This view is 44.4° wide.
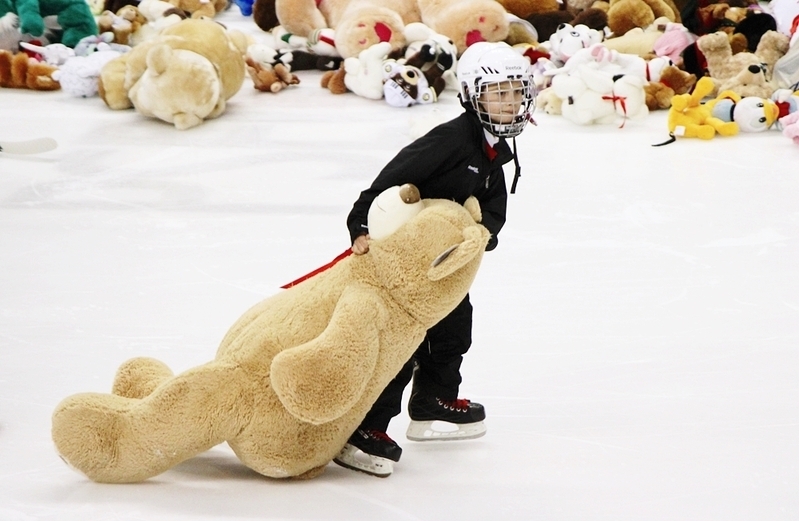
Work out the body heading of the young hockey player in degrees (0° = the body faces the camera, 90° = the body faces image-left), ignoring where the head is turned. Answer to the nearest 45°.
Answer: approximately 315°

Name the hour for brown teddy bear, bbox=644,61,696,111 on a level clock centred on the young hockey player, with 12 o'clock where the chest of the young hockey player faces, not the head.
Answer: The brown teddy bear is roughly at 8 o'clock from the young hockey player.

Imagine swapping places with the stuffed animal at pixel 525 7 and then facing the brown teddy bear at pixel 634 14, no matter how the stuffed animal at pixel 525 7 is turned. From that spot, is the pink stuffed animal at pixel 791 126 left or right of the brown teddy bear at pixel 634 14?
right

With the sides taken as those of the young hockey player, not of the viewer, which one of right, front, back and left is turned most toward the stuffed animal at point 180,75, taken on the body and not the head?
back

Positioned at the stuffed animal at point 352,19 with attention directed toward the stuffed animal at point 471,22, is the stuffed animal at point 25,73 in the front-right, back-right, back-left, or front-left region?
back-right

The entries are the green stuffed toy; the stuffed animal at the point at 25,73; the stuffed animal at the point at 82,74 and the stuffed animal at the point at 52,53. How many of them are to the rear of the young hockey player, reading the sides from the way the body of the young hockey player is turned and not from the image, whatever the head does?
4

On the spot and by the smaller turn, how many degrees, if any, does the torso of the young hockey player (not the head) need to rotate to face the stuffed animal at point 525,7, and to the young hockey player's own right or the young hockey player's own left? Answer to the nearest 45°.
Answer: approximately 135° to the young hockey player's own left

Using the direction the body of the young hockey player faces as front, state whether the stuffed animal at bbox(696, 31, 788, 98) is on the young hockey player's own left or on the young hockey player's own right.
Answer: on the young hockey player's own left

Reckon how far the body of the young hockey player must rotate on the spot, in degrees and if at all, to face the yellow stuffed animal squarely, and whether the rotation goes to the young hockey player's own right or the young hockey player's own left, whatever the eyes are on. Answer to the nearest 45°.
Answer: approximately 135° to the young hockey player's own left

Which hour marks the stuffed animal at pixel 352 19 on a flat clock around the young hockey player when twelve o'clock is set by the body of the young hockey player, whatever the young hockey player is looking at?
The stuffed animal is roughly at 7 o'clock from the young hockey player.

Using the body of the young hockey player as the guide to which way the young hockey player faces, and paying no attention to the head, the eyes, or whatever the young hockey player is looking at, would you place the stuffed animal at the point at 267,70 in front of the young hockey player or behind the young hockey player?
behind
